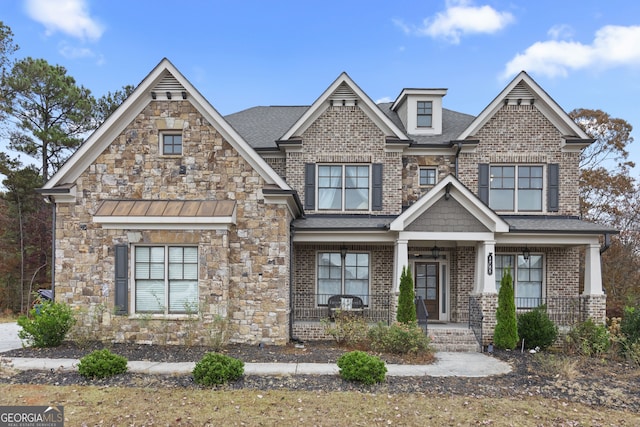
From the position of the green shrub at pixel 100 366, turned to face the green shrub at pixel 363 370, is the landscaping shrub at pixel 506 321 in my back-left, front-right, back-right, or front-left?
front-left

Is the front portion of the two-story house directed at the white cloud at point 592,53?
no

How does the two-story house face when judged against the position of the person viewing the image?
facing the viewer

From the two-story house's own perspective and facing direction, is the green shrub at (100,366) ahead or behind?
ahead

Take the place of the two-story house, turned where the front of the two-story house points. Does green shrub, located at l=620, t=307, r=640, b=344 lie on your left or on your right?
on your left

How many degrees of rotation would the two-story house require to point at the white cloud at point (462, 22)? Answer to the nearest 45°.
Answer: approximately 135° to its left

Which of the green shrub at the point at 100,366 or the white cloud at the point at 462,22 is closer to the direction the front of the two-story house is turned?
the green shrub

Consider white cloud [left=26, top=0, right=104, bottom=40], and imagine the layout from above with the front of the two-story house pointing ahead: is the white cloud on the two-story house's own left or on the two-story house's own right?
on the two-story house's own right

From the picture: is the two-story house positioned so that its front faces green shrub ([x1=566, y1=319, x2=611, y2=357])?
no

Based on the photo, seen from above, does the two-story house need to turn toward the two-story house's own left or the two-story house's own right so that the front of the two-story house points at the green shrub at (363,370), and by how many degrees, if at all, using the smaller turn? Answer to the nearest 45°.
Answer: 0° — it already faces it

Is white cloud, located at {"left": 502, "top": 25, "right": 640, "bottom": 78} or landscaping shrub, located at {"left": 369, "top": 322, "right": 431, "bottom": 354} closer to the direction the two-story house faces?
the landscaping shrub
